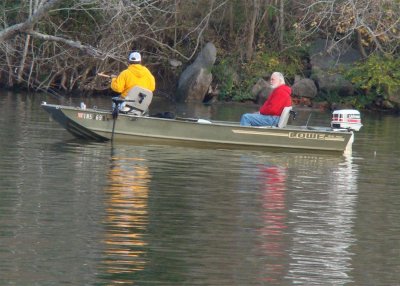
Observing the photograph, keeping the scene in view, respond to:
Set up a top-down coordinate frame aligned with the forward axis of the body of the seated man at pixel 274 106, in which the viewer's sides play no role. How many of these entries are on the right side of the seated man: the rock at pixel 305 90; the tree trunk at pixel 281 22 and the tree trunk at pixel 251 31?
3

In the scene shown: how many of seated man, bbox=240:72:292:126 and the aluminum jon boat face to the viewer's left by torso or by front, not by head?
2

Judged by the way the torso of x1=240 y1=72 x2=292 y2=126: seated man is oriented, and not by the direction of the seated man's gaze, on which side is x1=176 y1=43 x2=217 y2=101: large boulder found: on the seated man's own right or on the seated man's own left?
on the seated man's own right

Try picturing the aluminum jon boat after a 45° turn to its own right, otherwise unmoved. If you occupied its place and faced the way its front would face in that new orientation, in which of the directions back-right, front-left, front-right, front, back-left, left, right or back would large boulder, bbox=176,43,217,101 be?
front-right

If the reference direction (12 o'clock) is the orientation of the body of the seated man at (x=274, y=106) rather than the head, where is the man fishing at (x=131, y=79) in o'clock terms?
The man fishing is roughly at 12 o'clock from the seated man.

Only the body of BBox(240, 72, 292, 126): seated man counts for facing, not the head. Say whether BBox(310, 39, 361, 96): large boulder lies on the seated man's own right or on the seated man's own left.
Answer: on the seated man's own right

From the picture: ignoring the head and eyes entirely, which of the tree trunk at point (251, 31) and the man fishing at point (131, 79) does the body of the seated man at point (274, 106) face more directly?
the man fishing

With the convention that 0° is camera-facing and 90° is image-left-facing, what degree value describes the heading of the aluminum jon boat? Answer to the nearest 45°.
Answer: approximately 90°

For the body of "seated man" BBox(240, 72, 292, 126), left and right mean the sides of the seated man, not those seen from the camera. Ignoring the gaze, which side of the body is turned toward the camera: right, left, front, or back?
left

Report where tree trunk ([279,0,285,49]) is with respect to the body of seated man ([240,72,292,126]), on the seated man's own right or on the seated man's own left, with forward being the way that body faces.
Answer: on the seated man's own right

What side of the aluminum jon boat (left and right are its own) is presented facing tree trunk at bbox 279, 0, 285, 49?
right
